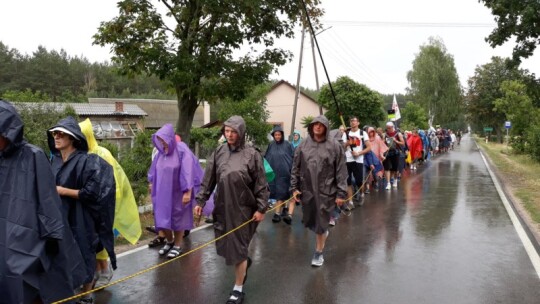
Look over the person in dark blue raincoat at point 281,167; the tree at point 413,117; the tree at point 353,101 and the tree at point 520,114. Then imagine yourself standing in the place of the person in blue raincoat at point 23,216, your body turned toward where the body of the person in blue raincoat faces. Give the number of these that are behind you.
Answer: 4

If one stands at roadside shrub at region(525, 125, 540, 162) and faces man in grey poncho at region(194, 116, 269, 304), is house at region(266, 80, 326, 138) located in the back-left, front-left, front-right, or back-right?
back-right

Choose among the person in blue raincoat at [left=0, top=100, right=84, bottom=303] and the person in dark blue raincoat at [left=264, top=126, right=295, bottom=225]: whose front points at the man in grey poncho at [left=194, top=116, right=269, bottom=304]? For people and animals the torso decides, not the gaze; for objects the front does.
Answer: the person in dark blue raincoat

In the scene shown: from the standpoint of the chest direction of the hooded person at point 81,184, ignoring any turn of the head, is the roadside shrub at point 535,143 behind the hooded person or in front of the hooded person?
behind

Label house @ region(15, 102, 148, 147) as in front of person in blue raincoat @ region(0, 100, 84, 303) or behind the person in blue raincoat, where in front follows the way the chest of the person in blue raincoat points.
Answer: behind

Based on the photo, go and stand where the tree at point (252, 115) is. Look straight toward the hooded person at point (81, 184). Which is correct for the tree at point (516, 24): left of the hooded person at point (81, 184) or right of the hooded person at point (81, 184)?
left

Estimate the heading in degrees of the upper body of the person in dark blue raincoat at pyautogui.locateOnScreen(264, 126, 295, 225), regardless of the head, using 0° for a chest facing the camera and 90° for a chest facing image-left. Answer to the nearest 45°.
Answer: approximately 0°

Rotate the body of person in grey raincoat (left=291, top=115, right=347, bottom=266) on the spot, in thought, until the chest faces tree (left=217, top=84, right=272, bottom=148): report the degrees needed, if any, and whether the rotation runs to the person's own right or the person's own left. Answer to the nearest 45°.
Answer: approximately 180°

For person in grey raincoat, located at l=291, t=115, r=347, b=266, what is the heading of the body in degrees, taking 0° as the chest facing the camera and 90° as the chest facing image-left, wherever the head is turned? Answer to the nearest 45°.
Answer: approximately 0°

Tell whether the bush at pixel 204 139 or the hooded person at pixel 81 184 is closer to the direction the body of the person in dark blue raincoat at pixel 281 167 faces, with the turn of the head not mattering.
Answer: the hooded person

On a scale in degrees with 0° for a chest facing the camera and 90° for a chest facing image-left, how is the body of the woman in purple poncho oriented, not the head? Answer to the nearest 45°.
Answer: approximately 45°

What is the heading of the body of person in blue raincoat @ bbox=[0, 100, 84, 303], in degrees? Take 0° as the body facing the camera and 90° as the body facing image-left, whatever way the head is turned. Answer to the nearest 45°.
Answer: approximately 45°

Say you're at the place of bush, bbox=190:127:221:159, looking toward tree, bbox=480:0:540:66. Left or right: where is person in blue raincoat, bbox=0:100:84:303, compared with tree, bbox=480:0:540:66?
right

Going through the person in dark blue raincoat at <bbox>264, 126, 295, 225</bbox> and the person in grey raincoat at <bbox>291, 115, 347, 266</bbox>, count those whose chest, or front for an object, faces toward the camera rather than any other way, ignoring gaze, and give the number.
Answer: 2
